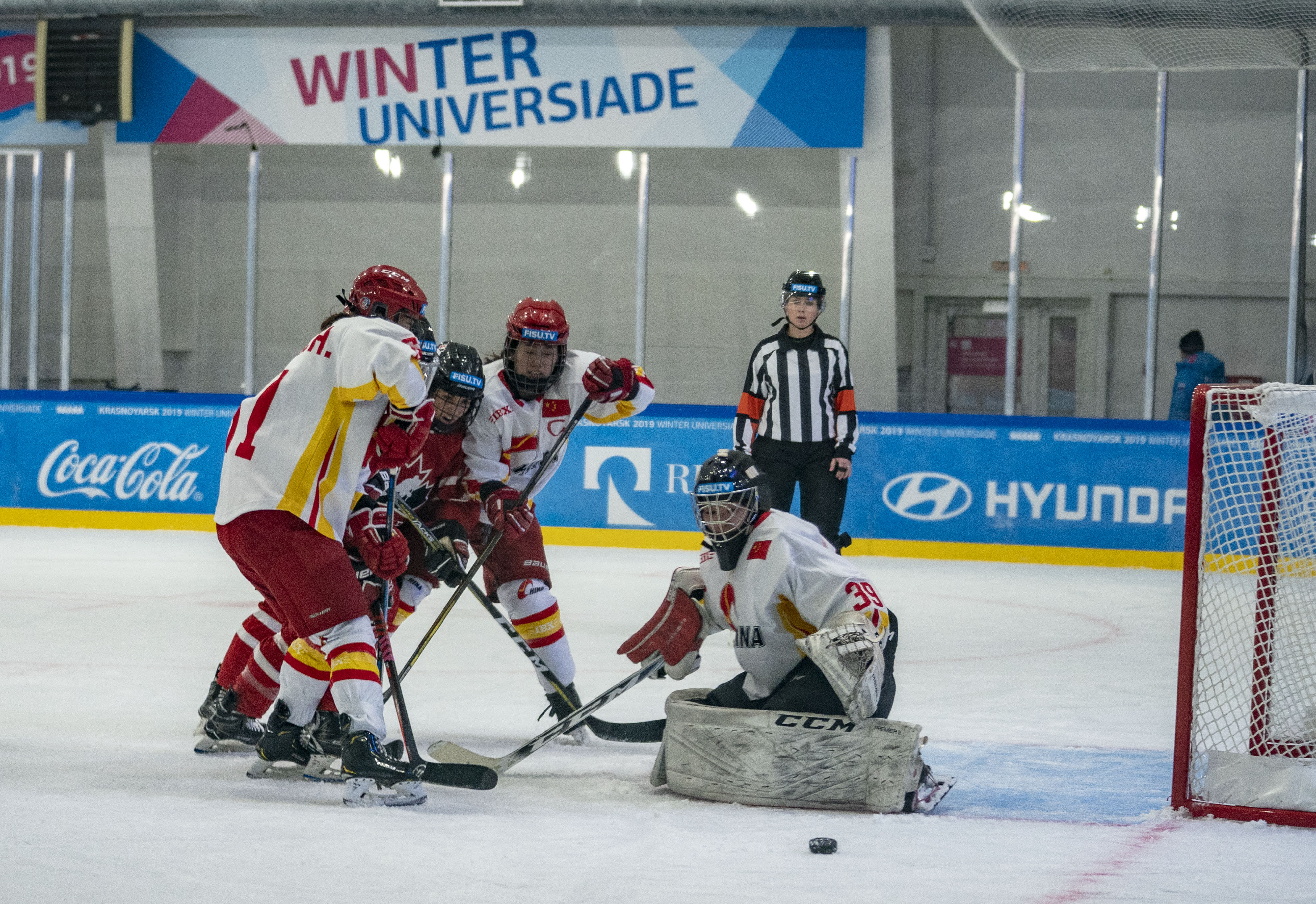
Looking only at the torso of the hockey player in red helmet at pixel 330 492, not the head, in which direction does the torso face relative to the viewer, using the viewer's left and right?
facing to the right of the viewer

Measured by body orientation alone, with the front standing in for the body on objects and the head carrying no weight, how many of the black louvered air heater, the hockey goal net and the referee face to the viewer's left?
1

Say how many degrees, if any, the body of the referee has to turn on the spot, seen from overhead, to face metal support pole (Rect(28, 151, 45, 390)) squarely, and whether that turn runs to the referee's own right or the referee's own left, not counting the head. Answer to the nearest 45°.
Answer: approximately 135° to the referee's own right

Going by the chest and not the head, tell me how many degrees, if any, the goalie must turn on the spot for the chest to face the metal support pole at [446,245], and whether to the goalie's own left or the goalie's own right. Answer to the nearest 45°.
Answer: approximately 135° to the goalie's own right

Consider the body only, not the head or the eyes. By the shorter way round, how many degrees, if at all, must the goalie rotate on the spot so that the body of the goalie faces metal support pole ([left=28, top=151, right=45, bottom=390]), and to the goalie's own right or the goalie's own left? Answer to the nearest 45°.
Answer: approximately 90° to the goalie's own right

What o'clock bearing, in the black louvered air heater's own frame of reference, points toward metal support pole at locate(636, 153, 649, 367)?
The metal support pole is roughly at 10 o'clock from the black louvered air heater.

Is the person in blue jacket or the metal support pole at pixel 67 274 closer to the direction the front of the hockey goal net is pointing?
the metal support pole

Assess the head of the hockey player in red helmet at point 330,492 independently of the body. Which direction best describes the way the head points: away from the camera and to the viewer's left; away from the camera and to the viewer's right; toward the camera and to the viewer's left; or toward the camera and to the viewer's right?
away from the camera and to the viewer's right

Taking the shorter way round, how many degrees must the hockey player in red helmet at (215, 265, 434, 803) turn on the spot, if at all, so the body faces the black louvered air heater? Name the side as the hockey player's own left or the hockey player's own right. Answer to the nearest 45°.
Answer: approximately 90° to the hockey player's own left

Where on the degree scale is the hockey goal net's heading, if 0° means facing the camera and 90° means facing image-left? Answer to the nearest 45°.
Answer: approximately 90°
